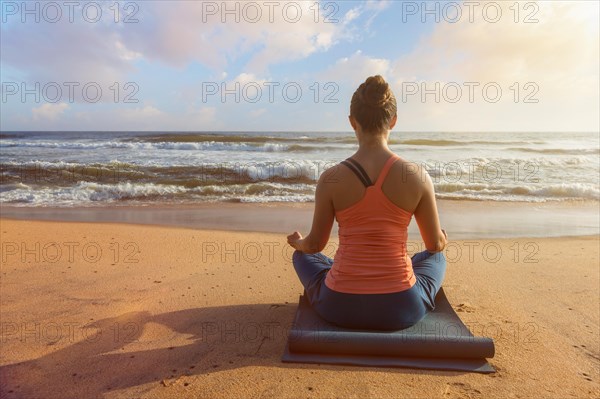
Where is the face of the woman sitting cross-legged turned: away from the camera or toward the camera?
away from the camera

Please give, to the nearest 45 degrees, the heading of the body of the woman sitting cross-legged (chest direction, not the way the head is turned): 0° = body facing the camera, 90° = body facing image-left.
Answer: approximately 180°
